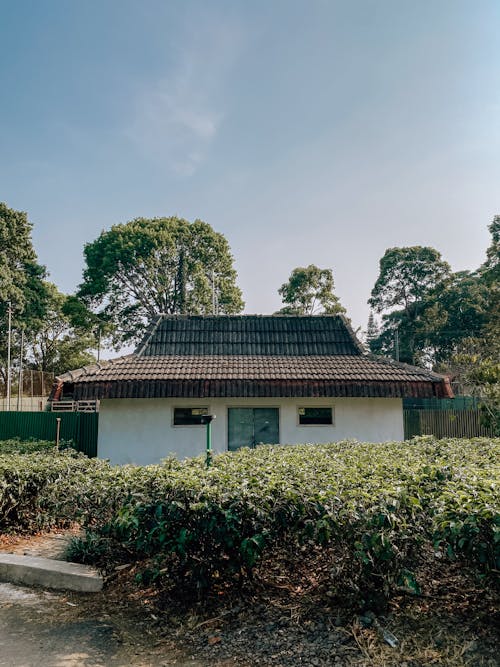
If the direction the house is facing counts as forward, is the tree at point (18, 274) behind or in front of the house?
behind

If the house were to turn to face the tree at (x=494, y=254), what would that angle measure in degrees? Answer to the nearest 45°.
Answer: approximately 135° to its left

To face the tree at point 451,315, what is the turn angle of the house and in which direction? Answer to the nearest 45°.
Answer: approximately 135° to its left

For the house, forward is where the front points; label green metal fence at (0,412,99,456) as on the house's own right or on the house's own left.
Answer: on the house's own right

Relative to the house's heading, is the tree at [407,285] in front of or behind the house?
behind

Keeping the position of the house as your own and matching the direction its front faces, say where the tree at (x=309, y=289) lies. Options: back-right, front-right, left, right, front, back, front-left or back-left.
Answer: back

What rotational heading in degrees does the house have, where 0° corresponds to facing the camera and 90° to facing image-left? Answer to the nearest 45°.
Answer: approximately 0°

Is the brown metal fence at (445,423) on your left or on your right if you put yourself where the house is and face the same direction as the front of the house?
on your left
